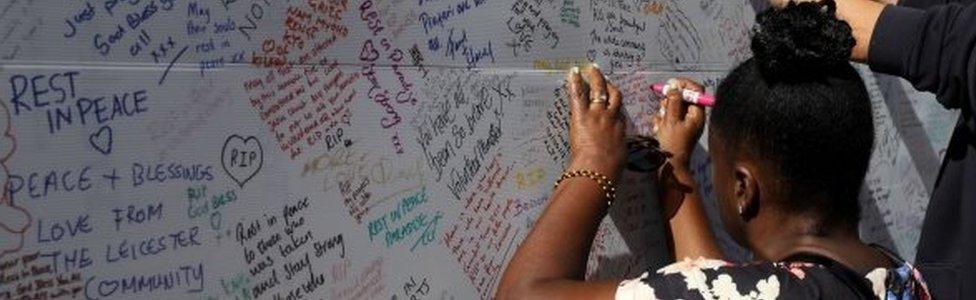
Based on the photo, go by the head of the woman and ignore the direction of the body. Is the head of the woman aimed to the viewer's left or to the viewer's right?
to the viewer's left

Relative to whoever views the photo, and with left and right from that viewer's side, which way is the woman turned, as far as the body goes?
facing away from the viewer and to the left of the viewer
